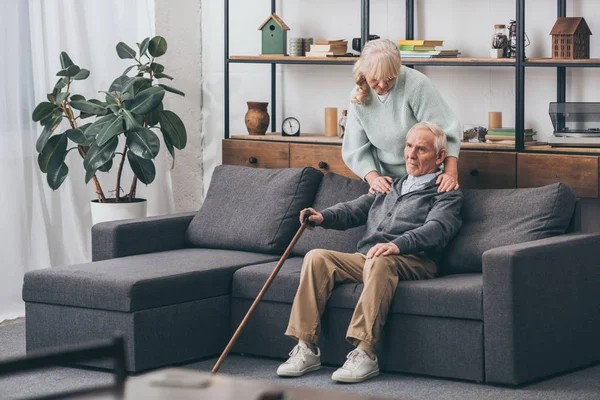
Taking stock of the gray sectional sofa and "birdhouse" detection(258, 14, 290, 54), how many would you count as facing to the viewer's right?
0

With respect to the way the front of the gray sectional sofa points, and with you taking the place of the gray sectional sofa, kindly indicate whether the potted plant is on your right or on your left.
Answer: on your right

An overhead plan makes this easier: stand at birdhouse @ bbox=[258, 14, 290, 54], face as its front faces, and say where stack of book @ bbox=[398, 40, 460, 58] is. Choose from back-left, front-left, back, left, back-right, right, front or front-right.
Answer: front-left

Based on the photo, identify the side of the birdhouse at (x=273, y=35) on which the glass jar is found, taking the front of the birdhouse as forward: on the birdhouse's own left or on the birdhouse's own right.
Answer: on the birdhouse's own left

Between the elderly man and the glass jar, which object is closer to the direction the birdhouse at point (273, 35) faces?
the elderly man

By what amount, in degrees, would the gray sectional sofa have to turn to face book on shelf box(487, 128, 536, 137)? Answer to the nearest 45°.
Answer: approximately 180°

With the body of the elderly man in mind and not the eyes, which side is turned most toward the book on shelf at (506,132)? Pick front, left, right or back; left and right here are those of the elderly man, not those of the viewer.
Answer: back

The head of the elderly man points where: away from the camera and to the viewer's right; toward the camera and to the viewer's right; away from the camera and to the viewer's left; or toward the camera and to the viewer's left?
toward the camera and to the viewer's left

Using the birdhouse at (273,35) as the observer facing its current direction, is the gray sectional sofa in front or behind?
in front

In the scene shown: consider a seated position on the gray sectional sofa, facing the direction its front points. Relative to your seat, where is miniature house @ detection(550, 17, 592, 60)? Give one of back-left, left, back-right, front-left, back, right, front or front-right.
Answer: back

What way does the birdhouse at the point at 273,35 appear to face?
toward the camera

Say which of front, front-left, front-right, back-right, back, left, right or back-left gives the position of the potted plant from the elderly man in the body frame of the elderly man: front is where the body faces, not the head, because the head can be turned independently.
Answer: right

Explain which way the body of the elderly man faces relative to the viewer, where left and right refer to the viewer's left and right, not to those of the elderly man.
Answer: facing the viewer and to the left of the viewer

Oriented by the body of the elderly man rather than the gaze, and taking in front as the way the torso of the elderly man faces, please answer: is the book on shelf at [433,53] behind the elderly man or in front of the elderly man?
behind
